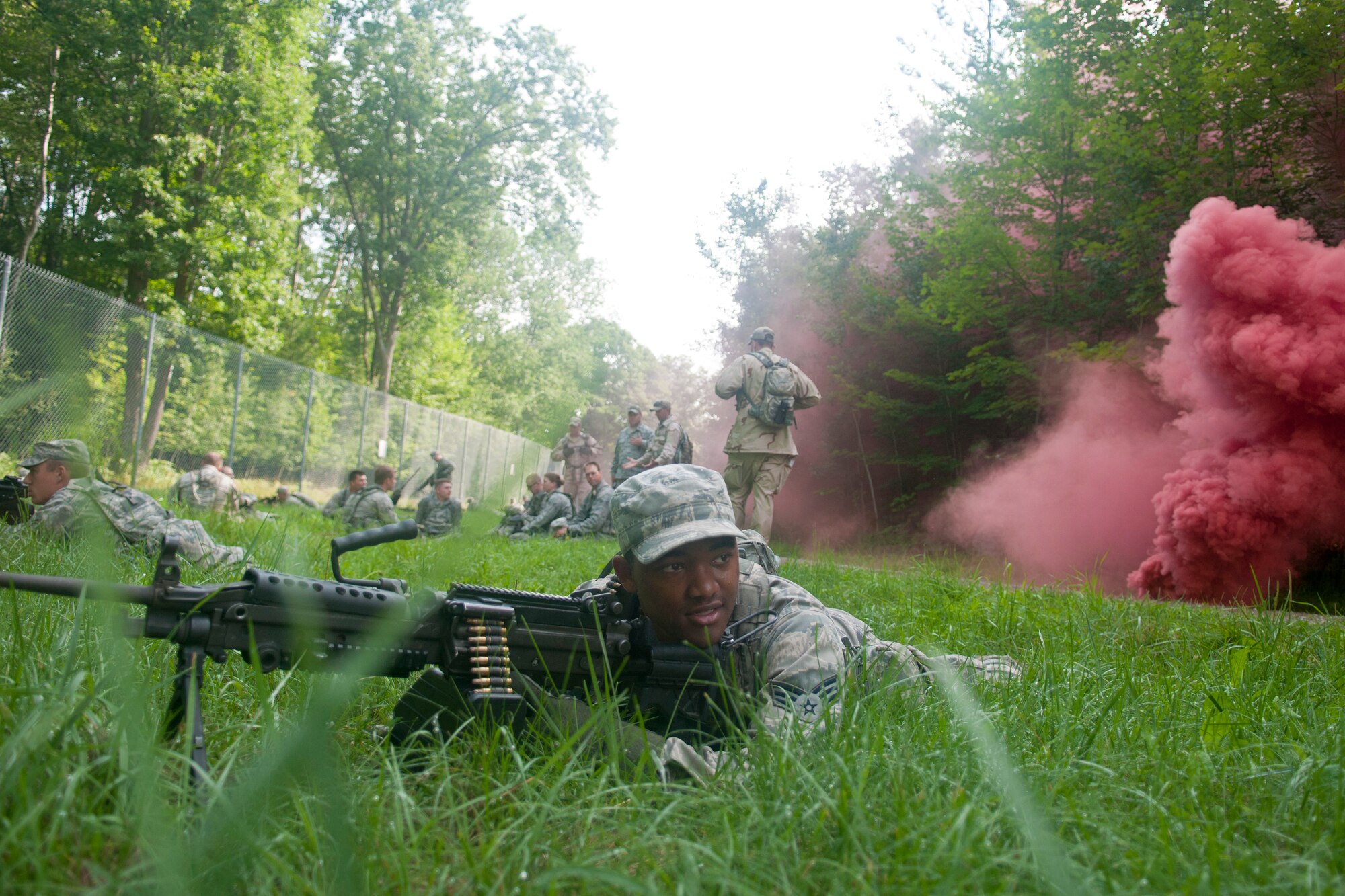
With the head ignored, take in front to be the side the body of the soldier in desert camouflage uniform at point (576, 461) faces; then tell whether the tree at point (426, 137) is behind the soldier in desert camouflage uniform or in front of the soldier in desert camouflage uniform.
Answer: behind

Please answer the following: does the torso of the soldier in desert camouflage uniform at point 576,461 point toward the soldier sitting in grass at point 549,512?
yes

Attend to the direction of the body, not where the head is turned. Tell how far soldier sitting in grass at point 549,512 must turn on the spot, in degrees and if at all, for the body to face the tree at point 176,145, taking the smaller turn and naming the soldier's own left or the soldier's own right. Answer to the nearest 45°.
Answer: approximately 45° to the soldier's own right

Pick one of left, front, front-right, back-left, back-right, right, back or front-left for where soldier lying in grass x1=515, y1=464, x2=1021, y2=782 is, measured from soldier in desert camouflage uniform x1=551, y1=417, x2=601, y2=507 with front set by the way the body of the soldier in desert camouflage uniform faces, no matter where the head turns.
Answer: front

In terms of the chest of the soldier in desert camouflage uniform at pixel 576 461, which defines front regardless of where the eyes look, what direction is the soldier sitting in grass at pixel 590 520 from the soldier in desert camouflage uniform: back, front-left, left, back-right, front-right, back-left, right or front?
front

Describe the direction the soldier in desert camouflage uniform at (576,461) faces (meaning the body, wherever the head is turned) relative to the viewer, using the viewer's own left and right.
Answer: facing the viewer

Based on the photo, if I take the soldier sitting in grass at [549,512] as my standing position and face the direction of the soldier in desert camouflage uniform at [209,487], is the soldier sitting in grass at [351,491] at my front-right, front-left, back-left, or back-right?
front-right

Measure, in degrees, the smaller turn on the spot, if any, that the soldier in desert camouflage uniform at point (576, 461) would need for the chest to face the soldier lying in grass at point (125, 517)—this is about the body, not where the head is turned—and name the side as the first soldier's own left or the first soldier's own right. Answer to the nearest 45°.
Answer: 0° — they already face them
